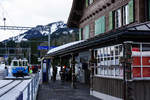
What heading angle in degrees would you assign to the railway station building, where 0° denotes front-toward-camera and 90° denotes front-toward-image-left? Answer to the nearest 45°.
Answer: approximately 45°

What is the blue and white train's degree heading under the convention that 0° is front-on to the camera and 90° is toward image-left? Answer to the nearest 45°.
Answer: approximately 0°

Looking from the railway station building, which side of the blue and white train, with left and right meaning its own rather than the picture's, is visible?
front

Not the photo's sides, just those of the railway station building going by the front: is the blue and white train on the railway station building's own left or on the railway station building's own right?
on the railway station building's own right

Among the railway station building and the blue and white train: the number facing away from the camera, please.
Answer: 0
